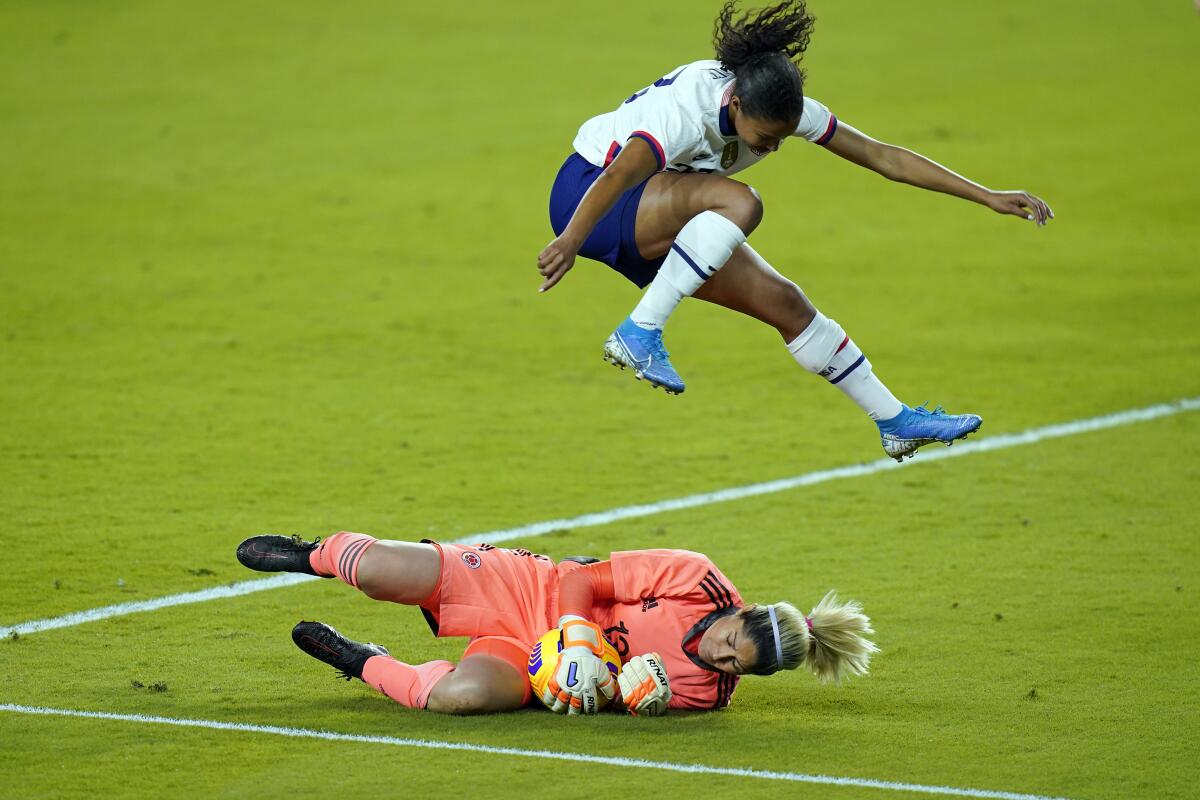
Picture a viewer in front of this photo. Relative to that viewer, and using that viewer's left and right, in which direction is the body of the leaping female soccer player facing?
facing the viewer and to the right of the viewer
